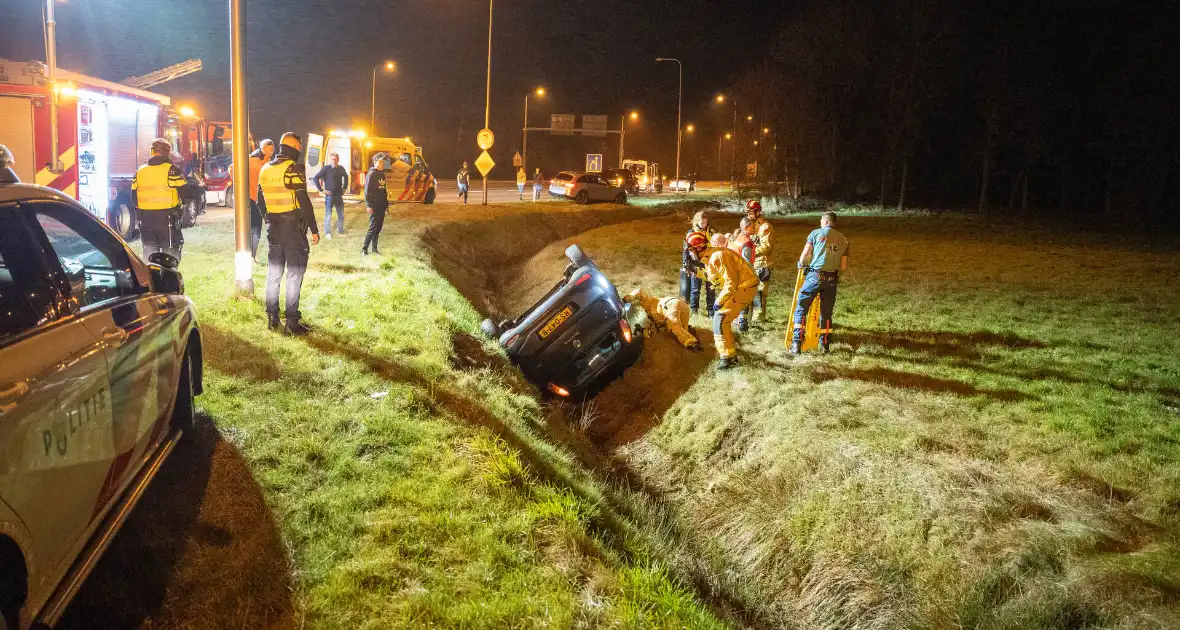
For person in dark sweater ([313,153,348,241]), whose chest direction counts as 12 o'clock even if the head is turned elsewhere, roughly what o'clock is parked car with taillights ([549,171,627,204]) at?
The parked car with taillights is roughly at 7 o'clock from the person in dark sweater.

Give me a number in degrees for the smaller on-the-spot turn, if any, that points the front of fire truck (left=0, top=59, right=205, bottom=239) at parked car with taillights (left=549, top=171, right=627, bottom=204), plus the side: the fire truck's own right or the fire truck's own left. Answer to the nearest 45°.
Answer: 0° — it already faces it

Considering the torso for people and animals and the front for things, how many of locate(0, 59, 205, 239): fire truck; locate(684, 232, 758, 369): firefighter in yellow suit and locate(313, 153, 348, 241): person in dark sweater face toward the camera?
1

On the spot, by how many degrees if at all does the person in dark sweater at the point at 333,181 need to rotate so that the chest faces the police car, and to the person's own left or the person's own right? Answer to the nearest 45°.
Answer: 0° — they already face it

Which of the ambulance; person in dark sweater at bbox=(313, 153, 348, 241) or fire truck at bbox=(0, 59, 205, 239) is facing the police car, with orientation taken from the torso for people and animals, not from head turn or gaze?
the person in dark sweater

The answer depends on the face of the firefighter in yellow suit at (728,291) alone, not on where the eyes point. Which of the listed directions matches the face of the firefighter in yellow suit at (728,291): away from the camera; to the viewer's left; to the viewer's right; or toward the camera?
to the viewer's left

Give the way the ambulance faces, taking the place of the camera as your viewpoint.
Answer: facing away from the viewer and to the right of the viewer

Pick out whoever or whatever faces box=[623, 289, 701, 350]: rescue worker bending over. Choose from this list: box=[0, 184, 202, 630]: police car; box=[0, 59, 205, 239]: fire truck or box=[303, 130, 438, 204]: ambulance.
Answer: the police car

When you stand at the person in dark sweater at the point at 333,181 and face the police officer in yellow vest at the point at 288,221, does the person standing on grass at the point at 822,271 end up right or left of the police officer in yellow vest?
left

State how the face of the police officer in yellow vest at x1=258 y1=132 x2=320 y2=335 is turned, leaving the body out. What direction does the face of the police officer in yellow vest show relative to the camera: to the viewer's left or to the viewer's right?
to the viewer's right

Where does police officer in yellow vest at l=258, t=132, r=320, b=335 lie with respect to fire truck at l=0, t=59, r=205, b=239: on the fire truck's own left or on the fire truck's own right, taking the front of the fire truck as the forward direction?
on the fire truck's own right

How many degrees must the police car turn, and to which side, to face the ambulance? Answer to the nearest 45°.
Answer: approximately 45° to its left

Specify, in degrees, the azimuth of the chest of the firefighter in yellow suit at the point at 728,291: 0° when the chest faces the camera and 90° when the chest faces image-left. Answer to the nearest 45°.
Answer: approximately 90°

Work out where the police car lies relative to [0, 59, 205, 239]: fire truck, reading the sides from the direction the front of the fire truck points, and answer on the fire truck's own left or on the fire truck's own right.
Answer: on the fire truck's own right
